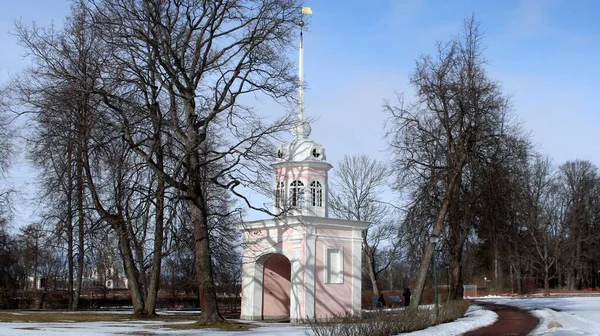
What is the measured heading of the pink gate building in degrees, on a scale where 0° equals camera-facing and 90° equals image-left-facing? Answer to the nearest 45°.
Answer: approximately 45°
